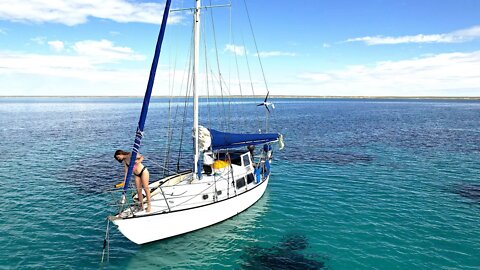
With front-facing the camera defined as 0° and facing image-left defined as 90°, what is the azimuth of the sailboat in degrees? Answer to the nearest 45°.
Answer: approximately 45°
